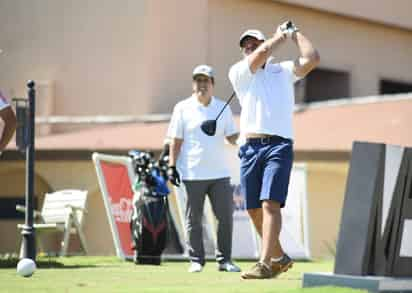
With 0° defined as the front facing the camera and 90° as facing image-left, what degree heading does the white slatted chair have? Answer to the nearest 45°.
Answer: approximately 45°

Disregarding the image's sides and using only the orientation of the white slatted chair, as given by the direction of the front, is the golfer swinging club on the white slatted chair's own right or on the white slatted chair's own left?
on the white slatted chair's own left

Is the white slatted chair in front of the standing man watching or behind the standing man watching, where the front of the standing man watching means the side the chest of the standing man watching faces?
behind

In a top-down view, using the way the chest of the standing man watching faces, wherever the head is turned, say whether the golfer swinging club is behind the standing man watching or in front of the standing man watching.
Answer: in front

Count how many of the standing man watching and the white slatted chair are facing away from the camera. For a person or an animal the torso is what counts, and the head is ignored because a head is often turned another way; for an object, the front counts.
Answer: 0

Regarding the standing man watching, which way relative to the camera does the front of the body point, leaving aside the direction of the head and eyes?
toward the camera
